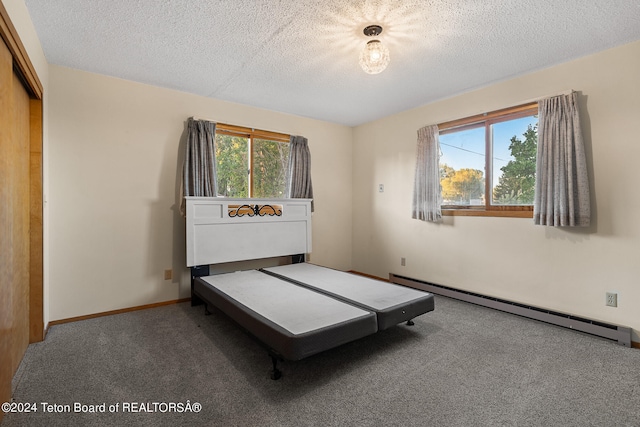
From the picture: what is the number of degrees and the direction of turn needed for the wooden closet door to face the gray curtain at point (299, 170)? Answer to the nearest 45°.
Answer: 0° — it already faces it

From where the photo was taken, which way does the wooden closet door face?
to the viewer's right

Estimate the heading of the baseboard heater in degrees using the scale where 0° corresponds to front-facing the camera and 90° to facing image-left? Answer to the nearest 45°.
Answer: approximately 45°

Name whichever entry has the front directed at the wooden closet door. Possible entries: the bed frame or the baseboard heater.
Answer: the baseboard heater

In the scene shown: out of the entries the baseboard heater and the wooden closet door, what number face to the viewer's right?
1

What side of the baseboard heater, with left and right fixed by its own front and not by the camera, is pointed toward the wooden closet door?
front

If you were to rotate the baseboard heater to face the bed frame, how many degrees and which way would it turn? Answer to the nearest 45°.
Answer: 0° — it already faces it

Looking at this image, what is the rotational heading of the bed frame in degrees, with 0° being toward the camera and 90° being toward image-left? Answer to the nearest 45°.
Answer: approximately 315°

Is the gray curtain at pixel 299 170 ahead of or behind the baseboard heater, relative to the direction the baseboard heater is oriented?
ahead

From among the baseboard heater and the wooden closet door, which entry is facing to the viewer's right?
the wooden closet door

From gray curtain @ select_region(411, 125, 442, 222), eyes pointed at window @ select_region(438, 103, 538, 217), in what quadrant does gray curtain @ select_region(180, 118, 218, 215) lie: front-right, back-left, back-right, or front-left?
back-right

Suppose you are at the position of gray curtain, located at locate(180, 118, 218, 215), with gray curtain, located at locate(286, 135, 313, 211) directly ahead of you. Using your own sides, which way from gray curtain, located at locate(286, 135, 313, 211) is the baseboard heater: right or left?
right

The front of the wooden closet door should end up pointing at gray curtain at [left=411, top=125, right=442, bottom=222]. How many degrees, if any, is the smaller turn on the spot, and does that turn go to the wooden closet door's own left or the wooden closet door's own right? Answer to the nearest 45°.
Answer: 0° — it already faces it
